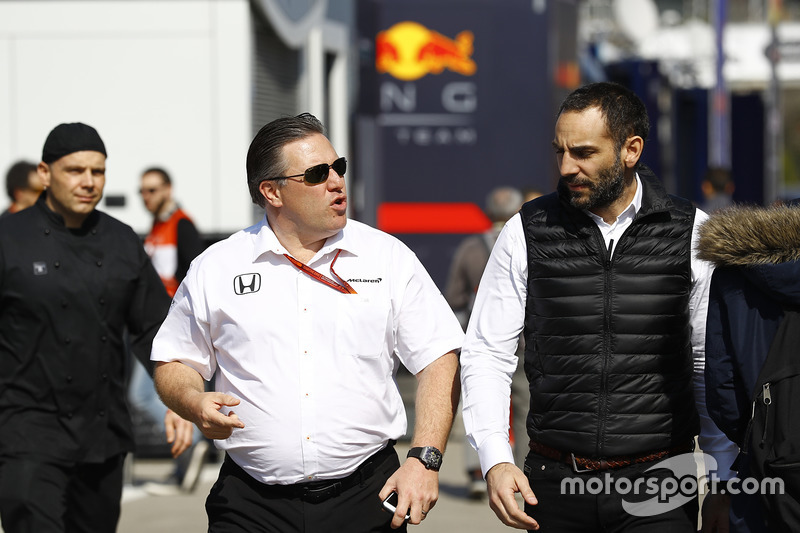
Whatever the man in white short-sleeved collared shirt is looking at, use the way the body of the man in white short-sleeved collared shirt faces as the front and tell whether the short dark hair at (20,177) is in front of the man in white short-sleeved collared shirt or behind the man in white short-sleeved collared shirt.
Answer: behind

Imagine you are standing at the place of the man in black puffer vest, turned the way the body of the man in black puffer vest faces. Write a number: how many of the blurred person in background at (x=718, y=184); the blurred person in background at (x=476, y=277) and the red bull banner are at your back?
3

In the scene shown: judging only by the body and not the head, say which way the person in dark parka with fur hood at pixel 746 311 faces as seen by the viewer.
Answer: away from the camera

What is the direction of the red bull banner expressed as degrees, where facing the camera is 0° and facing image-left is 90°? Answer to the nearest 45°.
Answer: approximately 0°

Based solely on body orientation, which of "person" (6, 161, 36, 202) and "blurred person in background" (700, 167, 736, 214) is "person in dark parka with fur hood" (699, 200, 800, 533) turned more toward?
the blurred person in background

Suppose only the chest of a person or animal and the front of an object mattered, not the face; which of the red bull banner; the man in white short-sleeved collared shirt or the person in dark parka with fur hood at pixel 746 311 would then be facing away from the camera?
the person in dark parka with fur hood

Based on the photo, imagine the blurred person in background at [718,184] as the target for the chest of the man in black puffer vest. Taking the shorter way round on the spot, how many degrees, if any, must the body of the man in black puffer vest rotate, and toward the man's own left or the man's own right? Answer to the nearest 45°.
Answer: approximately 180°

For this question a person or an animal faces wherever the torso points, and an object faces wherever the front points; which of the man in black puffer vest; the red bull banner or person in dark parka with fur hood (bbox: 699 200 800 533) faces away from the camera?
the person in dark parka with fur hood

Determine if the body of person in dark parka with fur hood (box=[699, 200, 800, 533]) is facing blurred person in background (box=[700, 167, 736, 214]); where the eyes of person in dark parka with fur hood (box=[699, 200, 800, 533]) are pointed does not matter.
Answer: yes

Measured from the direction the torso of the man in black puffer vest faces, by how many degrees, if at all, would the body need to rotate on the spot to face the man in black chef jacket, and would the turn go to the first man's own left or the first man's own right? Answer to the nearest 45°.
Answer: approximately 135° to the first man's own right

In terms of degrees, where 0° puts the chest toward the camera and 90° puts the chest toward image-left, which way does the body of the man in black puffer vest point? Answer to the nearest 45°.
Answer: approximately 0°
